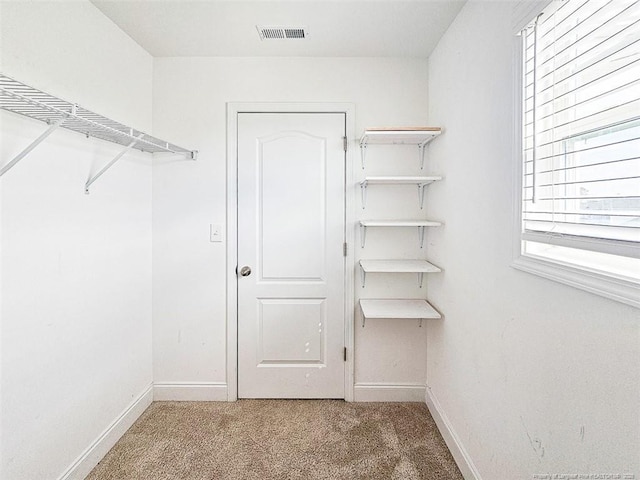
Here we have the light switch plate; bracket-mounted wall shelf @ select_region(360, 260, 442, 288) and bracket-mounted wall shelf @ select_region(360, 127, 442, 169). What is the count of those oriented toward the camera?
3

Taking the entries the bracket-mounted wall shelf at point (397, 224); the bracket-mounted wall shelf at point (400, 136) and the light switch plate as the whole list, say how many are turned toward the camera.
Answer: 3

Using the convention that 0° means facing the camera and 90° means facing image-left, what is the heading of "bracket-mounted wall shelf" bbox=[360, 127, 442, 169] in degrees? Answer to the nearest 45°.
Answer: approximately 0°

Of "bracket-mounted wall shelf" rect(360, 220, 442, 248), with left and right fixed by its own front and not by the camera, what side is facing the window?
front

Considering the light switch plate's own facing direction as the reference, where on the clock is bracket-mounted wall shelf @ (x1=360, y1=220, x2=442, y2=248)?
The bracket-mounted wall shelf is roughly at 10 o'clock from the light switch plate.

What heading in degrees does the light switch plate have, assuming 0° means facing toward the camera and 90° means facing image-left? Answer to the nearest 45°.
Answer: approximately 0°
